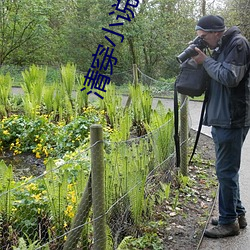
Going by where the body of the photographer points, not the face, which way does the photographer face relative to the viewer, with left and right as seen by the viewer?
facing to the left of the viewer

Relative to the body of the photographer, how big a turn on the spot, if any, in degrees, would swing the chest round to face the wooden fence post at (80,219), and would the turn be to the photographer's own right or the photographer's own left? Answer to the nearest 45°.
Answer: approximately 45° to the photographer's own left

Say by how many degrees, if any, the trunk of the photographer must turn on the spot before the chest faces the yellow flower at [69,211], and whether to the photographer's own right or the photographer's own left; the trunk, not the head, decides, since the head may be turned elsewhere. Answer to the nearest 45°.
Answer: approximately 45° to the photographer's own left

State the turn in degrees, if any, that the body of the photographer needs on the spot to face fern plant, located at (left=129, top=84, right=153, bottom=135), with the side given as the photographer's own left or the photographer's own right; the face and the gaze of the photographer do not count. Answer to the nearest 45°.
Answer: approximately 45° to the photographer's own right

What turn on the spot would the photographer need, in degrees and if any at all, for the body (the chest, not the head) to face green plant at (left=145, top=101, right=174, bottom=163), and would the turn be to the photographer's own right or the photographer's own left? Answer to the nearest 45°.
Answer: approximately 45° to the photographer's own right

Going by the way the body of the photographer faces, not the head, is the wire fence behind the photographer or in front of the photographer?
in front

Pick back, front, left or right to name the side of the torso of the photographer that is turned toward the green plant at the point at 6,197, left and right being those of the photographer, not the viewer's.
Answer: front

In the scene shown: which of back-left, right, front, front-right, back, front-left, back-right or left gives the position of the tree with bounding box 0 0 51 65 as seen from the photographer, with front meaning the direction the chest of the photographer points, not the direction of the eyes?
front-right
